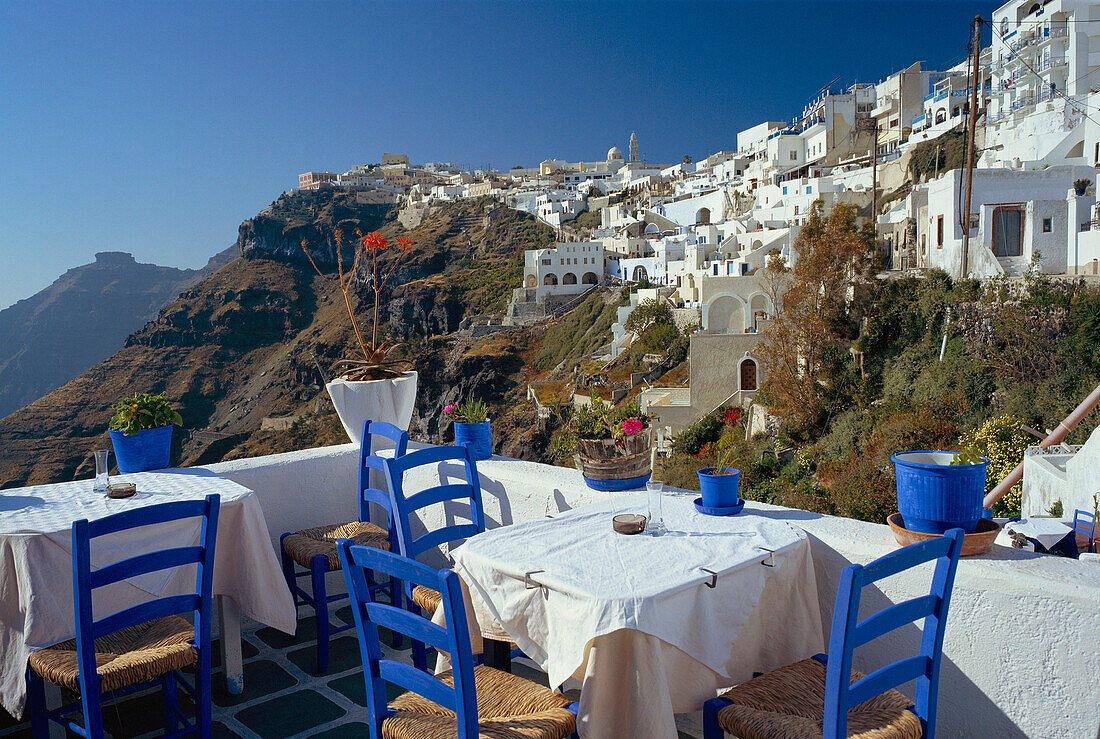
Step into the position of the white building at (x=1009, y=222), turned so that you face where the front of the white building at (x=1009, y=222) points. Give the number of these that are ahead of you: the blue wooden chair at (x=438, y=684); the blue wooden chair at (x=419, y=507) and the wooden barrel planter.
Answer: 3

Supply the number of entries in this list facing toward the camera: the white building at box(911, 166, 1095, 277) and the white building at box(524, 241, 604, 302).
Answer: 2

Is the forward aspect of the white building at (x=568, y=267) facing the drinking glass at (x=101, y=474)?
yes

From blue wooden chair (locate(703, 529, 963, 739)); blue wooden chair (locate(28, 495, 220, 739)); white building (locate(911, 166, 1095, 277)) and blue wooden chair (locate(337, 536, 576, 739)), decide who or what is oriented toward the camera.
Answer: the white building

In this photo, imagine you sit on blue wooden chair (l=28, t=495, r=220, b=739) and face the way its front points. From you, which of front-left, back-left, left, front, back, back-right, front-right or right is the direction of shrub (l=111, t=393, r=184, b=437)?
front-right

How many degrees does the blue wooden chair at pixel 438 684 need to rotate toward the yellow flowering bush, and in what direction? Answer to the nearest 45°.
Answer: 0° — it already faces it

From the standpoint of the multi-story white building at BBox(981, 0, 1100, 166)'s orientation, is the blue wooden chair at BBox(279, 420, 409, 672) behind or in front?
in front

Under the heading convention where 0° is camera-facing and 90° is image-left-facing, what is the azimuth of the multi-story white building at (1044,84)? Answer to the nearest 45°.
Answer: approximately 45°

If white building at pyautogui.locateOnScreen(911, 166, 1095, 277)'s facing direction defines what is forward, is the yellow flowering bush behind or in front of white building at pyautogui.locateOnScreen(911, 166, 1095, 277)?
in front

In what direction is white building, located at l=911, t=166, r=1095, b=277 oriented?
toward the camera

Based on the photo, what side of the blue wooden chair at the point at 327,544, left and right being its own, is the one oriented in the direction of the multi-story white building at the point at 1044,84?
back

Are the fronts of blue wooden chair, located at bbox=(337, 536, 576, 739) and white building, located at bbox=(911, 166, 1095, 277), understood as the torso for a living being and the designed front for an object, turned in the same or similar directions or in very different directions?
very different directions

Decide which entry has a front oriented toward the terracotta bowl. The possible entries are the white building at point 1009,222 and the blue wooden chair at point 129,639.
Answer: the white building

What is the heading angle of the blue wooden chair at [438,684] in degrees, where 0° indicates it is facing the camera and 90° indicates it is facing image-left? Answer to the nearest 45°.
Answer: approximately 225°

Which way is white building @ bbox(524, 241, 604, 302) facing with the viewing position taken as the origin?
facing the viewer

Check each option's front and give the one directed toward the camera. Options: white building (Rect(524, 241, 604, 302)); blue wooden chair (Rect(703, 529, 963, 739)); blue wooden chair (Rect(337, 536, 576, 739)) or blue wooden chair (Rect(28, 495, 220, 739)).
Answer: the white building

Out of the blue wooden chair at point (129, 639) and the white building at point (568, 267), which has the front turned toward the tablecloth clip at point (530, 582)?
the white building

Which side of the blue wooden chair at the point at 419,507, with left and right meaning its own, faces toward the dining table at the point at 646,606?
front

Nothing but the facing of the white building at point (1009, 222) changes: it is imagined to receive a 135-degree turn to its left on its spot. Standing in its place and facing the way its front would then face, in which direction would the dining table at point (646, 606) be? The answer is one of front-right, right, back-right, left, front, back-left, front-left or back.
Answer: back-right
